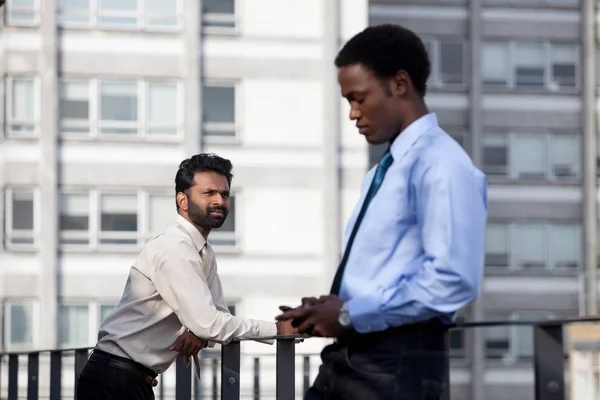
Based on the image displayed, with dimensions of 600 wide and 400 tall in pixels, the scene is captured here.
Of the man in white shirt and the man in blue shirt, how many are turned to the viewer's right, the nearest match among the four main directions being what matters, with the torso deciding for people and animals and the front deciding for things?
1

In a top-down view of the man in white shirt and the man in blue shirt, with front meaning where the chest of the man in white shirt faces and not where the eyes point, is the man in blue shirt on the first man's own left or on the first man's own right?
on the first man's own right

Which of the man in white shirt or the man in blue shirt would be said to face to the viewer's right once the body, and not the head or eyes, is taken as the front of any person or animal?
the man in white shirt

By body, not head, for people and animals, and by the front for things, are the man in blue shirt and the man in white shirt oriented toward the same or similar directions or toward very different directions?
very different directions

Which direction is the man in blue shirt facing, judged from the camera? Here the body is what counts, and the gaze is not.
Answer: to the viewer's left

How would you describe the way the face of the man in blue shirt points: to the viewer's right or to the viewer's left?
to the viewer's left

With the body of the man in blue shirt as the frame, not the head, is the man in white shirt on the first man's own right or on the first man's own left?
on the first man's own right

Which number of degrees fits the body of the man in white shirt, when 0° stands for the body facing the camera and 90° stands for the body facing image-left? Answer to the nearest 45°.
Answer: approximately 270°
